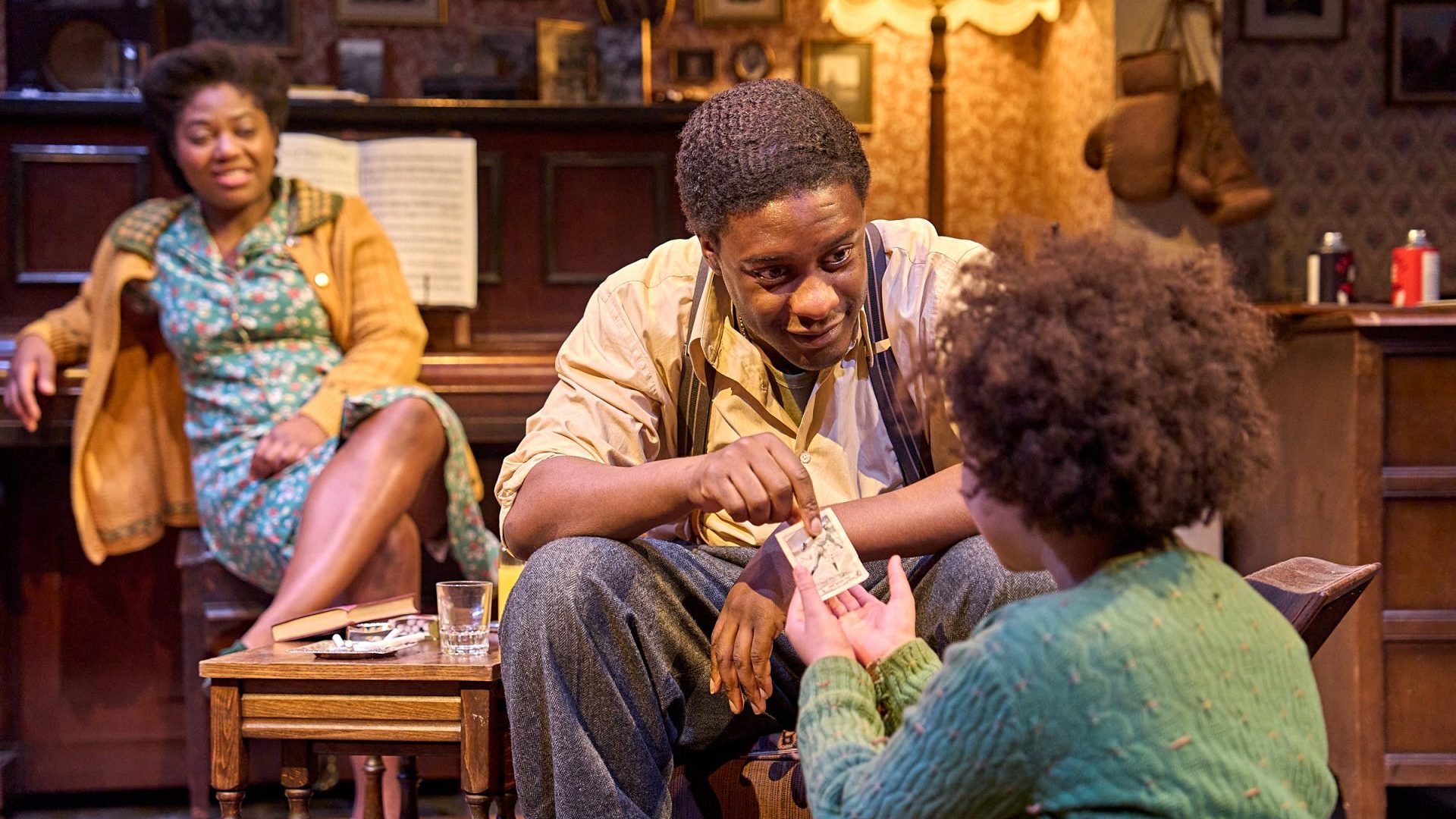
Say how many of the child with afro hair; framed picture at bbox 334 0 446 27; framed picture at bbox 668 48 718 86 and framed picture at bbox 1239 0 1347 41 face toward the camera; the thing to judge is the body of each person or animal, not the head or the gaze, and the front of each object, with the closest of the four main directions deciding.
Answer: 3

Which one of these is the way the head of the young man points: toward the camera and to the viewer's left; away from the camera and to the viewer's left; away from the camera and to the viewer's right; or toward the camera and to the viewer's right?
toward the camera and to the viewer's right

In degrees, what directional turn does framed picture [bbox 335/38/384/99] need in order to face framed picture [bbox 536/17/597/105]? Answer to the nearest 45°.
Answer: approximately 45° to its left

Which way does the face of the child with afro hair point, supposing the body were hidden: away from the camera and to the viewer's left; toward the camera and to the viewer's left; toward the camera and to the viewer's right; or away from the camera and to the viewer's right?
away from the camera and to the viewer's left

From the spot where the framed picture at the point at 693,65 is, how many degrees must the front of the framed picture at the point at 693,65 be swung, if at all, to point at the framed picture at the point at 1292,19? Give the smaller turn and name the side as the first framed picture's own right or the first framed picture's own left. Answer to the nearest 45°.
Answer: approximately 90° to the first framed picture's own left

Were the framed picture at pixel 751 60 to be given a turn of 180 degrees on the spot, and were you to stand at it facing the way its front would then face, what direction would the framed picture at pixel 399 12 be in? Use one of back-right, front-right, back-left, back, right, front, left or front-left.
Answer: left

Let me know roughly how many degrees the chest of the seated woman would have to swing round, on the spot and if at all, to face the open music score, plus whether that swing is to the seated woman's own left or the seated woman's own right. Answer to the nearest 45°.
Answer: approximately 135° to the seated woman's own left

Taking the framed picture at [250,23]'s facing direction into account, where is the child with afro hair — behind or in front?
in front

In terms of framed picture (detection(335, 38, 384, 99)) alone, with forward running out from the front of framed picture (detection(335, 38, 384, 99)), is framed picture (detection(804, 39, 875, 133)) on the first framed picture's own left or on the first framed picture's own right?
on the first framed picture's own left

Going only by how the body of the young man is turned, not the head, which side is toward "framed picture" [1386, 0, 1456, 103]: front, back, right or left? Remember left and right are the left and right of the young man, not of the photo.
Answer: left

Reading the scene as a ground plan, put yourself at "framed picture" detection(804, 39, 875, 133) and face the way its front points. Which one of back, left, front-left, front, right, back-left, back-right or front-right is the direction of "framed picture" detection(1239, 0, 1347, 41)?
left

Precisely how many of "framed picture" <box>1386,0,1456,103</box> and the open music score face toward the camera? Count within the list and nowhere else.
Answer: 2
